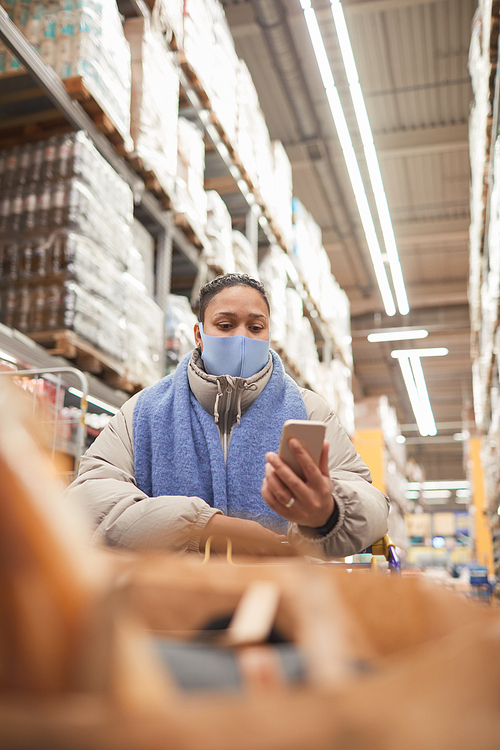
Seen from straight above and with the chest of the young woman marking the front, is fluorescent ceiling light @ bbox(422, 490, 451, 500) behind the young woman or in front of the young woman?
behind

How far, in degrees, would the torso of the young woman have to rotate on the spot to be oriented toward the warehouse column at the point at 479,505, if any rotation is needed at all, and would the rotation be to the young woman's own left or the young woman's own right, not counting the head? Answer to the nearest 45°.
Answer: approximately 135° to the young woman's own left

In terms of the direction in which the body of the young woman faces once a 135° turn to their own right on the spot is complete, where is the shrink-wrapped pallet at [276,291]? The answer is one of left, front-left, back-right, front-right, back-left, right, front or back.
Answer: front-right

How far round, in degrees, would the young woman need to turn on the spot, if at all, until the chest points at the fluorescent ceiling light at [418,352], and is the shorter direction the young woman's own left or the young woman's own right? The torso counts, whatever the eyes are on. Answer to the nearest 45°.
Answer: approximately 180°

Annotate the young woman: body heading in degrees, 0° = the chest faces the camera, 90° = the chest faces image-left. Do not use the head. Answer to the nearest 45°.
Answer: approximately 0°

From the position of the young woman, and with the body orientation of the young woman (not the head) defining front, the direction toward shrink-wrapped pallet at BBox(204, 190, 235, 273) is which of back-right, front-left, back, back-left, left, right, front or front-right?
back

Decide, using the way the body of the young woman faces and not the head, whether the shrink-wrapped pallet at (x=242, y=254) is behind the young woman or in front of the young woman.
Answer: behind
